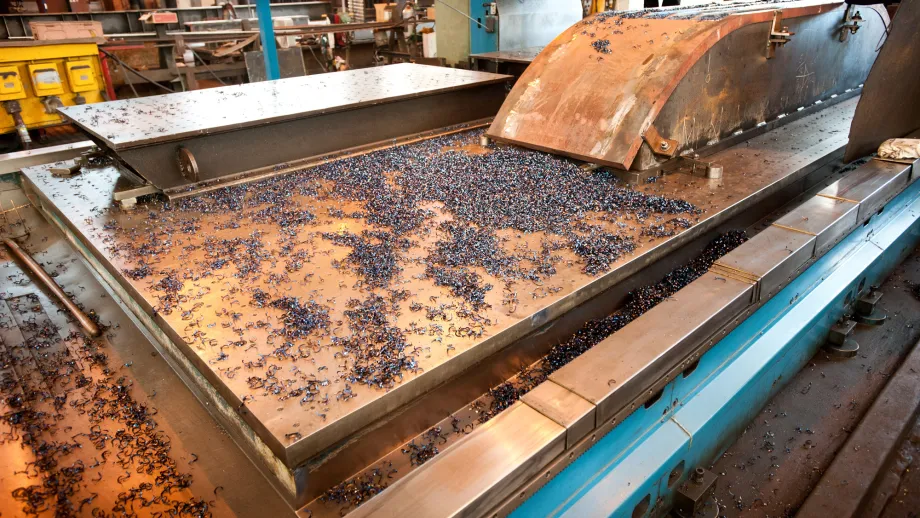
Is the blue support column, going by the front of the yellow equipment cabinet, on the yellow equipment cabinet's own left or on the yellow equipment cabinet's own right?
on the yellow equipment cabinet's own left

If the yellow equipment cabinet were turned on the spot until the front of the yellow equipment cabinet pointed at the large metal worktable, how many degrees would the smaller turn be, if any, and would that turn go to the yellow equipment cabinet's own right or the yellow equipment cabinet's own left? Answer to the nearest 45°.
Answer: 0° — it already faces it

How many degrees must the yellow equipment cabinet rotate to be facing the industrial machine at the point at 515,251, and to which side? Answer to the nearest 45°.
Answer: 0° — it already faces it

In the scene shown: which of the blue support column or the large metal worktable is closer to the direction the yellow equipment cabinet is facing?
the large metal worktable

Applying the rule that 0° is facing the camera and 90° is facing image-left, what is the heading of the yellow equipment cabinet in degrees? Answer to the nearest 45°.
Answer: approximately 0°

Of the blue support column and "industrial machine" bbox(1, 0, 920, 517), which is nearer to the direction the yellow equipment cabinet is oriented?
the industrial machine
